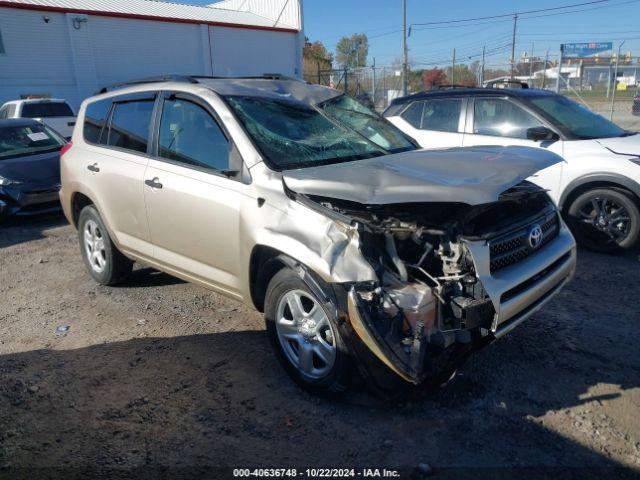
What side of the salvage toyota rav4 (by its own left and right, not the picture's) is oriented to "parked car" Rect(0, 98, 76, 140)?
back

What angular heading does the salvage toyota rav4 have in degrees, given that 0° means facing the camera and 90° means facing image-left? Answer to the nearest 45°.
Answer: approximately 315°

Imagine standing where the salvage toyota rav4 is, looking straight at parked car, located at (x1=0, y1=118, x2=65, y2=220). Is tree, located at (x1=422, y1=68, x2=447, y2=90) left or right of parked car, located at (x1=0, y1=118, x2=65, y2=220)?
right

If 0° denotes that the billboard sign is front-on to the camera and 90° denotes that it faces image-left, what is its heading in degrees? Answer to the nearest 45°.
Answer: approximately 0°

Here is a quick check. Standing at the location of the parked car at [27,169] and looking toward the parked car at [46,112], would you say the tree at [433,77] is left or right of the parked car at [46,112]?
right

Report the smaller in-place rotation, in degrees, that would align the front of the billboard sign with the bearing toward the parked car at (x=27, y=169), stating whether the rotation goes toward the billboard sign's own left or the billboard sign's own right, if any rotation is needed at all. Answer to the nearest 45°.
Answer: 0° — it already faces it

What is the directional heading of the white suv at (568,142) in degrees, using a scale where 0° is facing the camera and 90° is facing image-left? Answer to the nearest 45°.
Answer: approximately 315°

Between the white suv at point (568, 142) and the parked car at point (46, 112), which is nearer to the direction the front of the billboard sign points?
the white suv

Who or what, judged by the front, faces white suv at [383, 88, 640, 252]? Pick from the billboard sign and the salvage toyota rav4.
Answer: the billboard sign

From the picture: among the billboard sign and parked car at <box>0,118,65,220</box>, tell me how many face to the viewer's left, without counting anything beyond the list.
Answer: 0

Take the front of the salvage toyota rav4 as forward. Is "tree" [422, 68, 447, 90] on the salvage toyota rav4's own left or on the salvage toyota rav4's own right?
on the salvage toyota rav4's own left

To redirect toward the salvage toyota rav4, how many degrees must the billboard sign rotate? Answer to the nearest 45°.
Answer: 0° — it already faces it

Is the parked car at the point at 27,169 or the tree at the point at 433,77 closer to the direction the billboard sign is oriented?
the parked car

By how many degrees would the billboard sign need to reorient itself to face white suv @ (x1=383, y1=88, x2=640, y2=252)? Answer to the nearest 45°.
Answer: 0° — it already faces it
